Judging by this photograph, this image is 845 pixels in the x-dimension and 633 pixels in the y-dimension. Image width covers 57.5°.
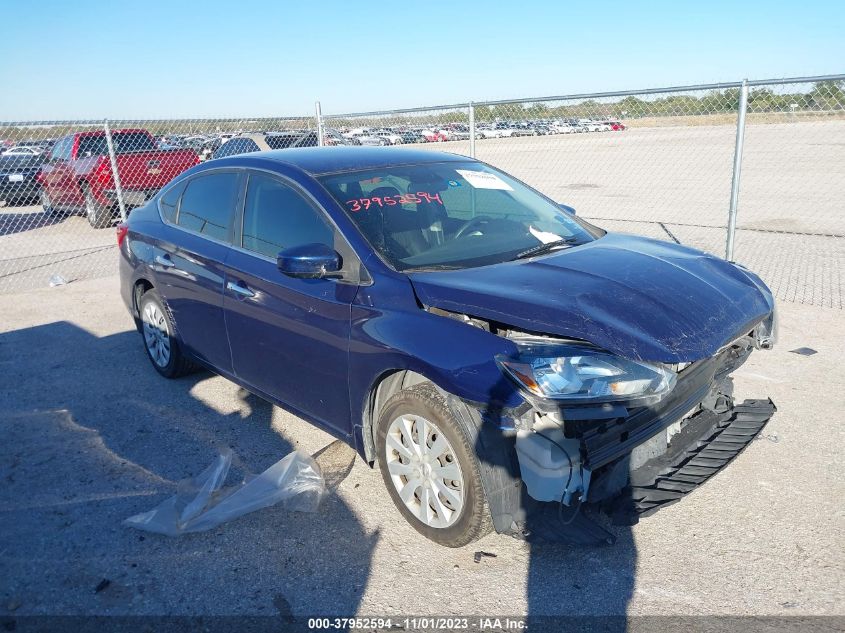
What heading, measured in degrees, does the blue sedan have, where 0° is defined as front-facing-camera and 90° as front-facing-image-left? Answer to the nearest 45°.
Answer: approximately 315°

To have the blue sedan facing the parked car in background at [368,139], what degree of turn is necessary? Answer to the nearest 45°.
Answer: approximately 135° to its left

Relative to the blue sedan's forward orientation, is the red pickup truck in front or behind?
behind

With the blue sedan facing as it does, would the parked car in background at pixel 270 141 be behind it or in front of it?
behind

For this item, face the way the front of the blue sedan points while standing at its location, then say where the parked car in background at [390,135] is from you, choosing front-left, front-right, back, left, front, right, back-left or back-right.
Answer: back-left

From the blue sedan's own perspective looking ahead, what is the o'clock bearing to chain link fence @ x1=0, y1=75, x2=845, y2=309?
The chain link fence is roughly at 8 o'clock from the blue sedan.

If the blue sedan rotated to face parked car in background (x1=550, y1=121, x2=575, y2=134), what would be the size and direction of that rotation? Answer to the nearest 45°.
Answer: approximately 135° to its left

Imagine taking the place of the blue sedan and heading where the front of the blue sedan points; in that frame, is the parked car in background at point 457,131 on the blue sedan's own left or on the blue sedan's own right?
on the blue sedan's own left

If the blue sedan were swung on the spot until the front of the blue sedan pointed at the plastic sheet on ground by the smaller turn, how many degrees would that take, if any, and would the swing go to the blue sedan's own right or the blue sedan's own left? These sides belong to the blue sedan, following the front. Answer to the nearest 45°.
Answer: approximately 135° to the blue sedan's own right

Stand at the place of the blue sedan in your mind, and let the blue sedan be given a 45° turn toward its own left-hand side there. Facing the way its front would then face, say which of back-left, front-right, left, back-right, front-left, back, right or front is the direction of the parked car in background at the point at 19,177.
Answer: back-left

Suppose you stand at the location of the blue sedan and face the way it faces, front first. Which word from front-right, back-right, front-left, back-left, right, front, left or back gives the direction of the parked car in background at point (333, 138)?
back-left
